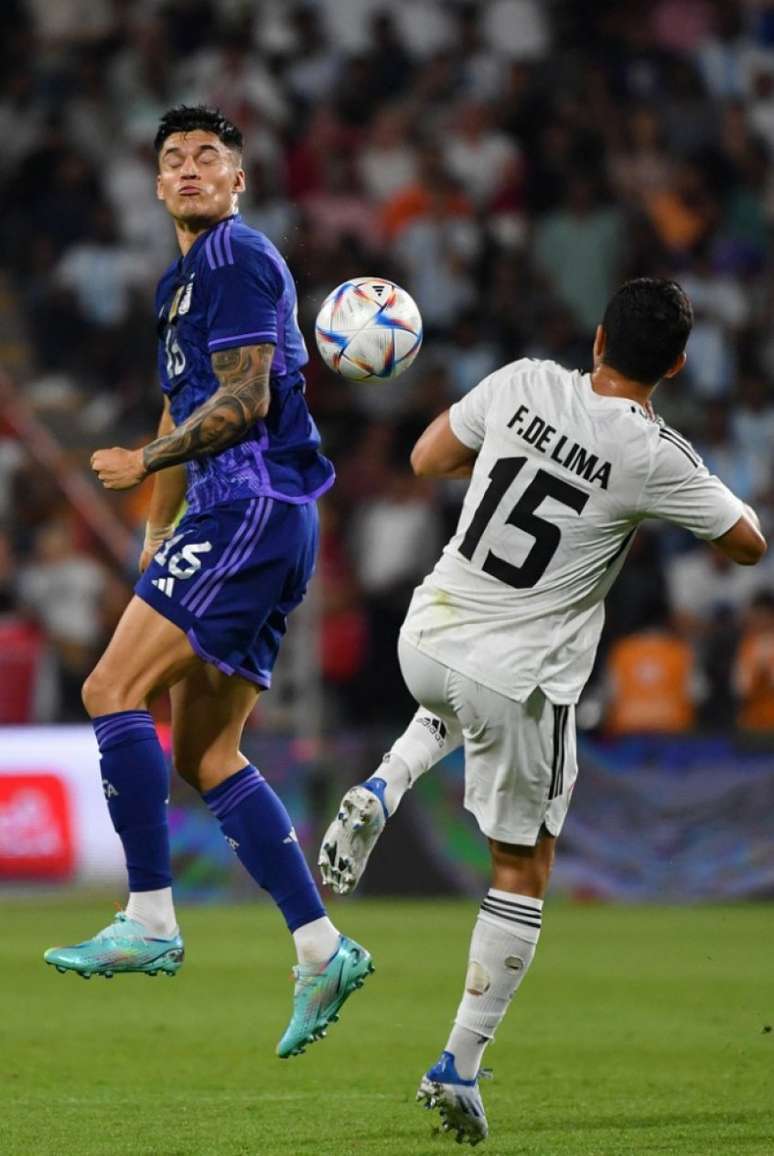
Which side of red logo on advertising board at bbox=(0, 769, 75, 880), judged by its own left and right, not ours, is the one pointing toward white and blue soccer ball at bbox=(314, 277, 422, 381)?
front

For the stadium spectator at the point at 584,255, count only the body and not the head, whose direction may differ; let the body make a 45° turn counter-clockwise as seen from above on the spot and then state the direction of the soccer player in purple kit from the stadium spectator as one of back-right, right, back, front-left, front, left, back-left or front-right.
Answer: front-right

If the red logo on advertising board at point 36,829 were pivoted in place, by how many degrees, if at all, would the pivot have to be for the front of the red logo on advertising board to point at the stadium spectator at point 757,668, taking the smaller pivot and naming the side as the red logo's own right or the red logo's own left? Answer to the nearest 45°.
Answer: approximately 90° to the red logo's own left

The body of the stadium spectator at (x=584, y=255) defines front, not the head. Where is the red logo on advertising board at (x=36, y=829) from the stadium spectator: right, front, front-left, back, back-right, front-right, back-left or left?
front-right

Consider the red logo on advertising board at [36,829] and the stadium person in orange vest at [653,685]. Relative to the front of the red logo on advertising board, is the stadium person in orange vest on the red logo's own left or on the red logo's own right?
on the red logo's own left

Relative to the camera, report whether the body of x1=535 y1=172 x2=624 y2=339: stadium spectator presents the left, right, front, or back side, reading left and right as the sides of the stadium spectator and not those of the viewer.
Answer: front

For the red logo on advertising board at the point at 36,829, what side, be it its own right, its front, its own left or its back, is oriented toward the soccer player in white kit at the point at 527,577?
front

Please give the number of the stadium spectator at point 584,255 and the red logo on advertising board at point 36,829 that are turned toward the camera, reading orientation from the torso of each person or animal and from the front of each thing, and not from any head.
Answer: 2

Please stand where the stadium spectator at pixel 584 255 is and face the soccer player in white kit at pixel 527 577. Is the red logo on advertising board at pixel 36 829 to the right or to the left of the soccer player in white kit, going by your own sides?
right

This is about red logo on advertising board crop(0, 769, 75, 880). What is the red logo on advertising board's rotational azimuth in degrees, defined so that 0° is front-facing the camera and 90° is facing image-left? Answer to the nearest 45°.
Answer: approximately 0°

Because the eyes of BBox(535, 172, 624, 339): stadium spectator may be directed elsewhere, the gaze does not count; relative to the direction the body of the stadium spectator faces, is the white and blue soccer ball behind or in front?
in front
